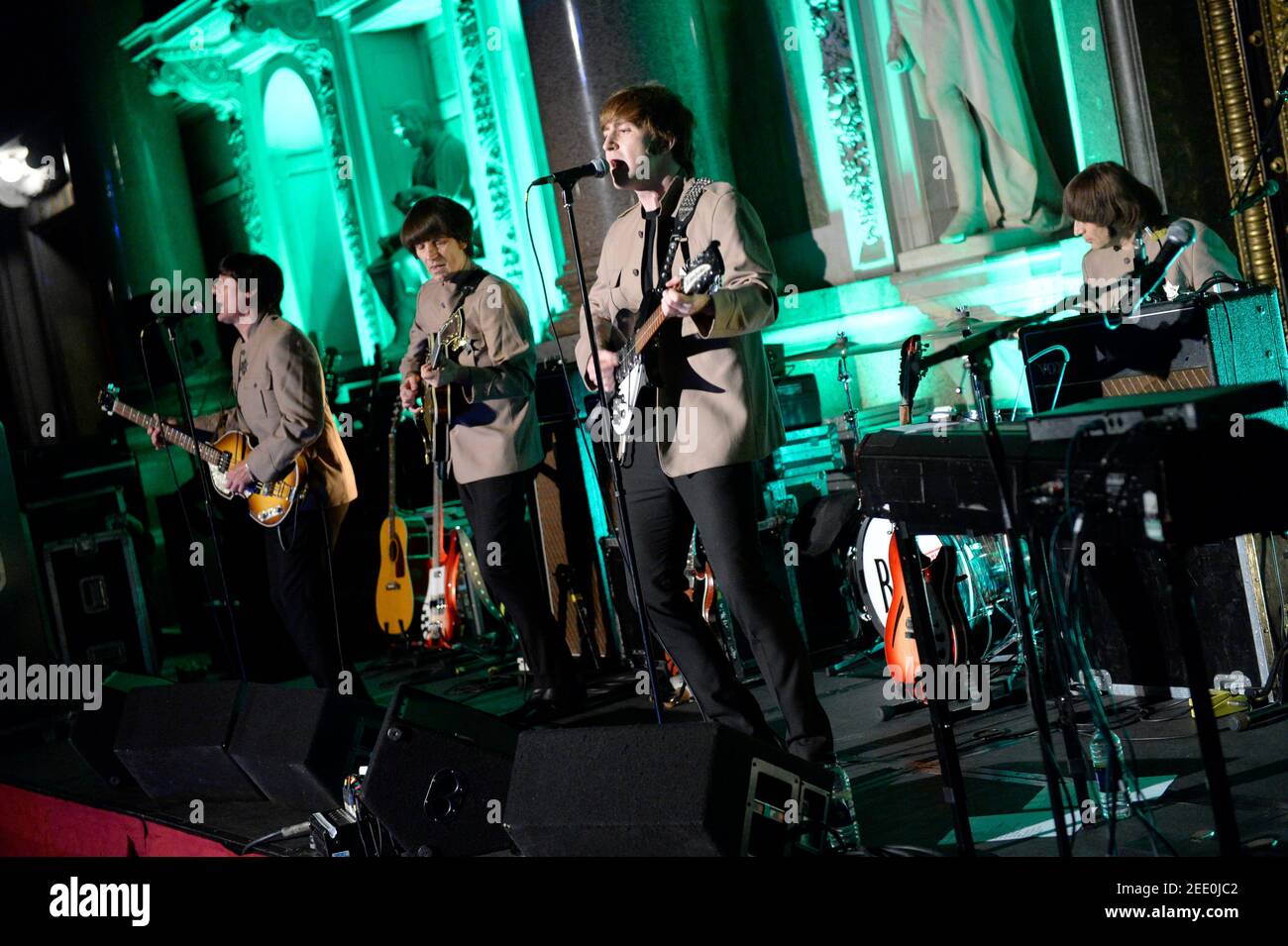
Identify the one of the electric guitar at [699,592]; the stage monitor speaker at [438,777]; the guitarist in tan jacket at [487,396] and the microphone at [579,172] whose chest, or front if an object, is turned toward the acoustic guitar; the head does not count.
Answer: the stage monitor speaker

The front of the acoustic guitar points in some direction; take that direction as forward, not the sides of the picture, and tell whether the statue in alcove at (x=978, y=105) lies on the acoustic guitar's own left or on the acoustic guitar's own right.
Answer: on the acoustic guitar's own left

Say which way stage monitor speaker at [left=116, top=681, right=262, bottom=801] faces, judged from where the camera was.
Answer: facing away from the viewer

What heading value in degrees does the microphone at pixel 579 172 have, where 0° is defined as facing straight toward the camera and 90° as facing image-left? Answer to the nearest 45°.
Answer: approximately 270°

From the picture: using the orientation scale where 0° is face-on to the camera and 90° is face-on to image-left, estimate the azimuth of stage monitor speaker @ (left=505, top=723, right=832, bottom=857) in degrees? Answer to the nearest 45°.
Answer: approximately 225°

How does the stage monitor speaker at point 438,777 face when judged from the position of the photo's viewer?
facing away from the viewer

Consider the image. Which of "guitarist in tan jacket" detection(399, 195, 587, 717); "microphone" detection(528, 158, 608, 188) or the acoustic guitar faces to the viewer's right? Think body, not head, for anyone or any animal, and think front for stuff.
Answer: the microphone

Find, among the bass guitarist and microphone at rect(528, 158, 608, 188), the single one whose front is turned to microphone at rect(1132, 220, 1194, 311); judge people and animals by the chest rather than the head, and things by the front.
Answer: microphone at rect(528, 158, 608, 188)
